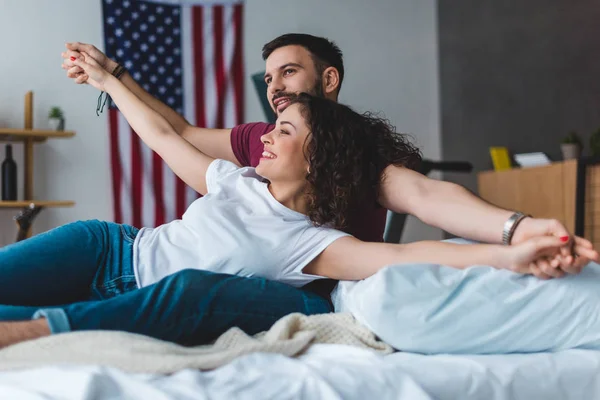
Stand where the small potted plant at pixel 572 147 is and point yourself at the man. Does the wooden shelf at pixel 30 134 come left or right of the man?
right

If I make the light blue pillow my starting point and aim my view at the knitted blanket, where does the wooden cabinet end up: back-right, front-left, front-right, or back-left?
back-right

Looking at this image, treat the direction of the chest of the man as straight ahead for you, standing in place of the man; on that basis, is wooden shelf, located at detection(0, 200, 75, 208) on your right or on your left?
on your right

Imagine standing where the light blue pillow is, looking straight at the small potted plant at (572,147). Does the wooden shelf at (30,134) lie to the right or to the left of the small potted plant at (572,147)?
left

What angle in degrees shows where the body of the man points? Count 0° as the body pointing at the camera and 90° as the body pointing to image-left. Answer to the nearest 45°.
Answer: approximately 45°
